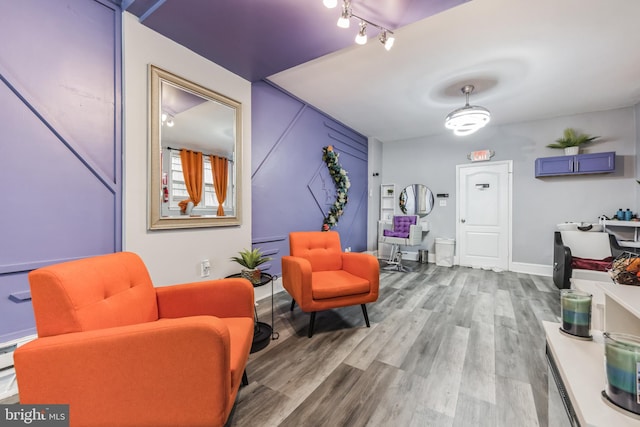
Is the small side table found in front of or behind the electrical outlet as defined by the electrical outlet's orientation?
in front

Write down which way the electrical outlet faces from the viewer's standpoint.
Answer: facing the viewer and to the right of the viewer

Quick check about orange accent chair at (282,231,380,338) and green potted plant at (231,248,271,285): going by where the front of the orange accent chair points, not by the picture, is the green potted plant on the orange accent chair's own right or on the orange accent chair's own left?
on the orange accent chair's own right

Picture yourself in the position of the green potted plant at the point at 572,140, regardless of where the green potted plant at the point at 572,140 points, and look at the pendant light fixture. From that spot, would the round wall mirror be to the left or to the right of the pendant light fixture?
right

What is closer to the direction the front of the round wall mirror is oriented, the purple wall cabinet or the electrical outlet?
the electrical outlet

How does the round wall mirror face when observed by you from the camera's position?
facing the viewer

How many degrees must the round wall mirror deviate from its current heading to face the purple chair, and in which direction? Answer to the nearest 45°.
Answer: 0° — it already faces it

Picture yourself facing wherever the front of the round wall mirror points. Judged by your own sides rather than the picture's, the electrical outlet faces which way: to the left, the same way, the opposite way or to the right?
to the left

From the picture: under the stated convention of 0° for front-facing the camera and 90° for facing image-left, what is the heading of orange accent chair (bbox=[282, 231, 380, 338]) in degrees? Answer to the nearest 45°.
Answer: approximately 315°

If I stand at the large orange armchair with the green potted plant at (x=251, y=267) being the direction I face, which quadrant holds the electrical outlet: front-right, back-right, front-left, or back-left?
front-left

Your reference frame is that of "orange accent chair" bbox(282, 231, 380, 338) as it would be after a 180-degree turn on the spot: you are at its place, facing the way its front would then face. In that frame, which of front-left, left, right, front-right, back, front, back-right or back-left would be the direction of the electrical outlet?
front-left

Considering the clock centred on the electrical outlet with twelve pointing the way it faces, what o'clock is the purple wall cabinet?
The purple wall cabinet is roughly at 11 o'clock from the electrical outlet.

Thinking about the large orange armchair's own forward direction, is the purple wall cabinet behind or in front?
in front

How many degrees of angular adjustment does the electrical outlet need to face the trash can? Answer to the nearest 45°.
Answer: approximately 45° to its left

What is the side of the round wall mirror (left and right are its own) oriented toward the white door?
left
